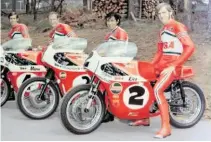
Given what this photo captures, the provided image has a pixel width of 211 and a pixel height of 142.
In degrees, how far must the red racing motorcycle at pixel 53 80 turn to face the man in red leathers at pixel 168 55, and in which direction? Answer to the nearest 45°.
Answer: approximately 135° to its left

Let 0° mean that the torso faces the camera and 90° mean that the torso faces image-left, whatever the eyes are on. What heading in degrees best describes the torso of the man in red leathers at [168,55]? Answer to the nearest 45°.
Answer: approximately 45°

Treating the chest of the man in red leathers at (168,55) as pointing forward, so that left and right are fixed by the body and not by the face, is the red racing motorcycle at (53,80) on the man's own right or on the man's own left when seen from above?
on the man's own right

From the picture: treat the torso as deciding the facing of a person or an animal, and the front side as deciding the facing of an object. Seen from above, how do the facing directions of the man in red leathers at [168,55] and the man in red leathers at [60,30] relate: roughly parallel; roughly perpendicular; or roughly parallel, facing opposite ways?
roughly parallel

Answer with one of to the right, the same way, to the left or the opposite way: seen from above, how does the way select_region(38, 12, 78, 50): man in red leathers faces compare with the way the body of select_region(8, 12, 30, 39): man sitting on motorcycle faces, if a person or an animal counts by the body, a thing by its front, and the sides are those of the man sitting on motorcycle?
the same way

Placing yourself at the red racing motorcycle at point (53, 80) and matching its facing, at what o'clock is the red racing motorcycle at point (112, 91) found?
the red racing motorcycle at point (112, 91) is roughly at 8 o'clock from the red racing motorcycle at point (53, 80).

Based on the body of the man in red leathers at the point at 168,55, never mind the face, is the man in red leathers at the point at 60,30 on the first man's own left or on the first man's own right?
on the first man's own right

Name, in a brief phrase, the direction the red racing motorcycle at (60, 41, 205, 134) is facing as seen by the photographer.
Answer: facing to the left of the viewer

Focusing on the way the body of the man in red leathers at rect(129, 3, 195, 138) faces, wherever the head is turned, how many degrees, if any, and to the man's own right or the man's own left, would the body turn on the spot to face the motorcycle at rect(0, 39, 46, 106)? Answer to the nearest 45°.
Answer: approximately 90° to the man's own right

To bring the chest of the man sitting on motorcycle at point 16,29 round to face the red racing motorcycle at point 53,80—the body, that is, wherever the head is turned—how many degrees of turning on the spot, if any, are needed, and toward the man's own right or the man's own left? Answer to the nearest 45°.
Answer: approximately 45° to the man's own left

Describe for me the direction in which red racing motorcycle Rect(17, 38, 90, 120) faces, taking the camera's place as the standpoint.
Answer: facing to the left of the viewer

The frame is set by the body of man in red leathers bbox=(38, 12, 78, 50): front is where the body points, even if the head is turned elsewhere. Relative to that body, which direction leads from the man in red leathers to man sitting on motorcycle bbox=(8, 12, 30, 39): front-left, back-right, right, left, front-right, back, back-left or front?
right

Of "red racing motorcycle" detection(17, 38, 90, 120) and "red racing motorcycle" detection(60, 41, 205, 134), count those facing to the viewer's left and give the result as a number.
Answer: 2
